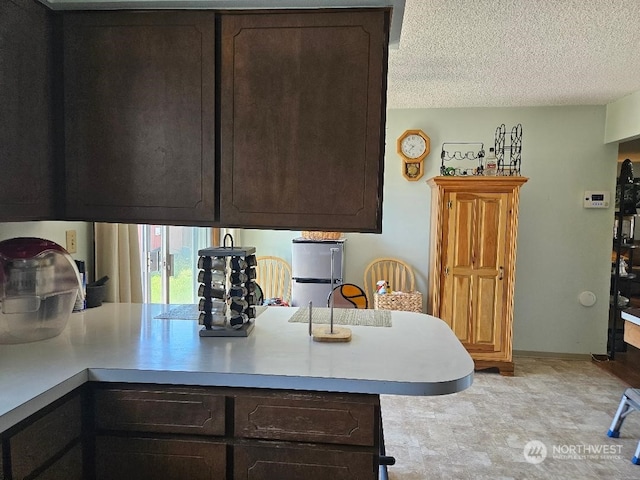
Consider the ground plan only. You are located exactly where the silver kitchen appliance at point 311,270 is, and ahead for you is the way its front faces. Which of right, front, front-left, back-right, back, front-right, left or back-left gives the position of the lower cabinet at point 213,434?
front

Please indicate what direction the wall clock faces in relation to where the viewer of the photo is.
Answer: facing the viewer

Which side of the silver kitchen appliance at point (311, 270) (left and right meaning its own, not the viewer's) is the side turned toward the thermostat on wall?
left

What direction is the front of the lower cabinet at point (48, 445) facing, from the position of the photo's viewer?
facing the viewer and to the right of the viewer

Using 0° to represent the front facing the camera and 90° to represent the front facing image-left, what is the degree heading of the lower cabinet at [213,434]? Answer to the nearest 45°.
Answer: approximately 0°

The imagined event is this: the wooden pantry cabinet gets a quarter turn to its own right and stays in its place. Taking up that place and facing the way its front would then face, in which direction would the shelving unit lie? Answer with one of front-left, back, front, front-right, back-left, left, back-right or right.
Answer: back-right

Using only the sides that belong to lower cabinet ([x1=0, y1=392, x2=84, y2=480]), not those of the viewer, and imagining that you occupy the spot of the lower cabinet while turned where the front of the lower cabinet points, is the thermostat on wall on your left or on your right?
on your left

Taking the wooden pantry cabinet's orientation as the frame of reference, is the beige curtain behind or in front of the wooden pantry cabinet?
in front

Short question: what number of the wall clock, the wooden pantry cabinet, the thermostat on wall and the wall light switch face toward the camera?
4

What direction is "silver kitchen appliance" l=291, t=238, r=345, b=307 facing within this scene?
toward the camera

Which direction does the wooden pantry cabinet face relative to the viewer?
toward the camera

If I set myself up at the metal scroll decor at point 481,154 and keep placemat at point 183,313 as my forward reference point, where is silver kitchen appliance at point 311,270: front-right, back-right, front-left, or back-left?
front-right

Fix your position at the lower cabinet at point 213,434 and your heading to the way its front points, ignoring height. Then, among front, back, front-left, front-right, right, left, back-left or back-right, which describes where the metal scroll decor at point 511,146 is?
back-left
